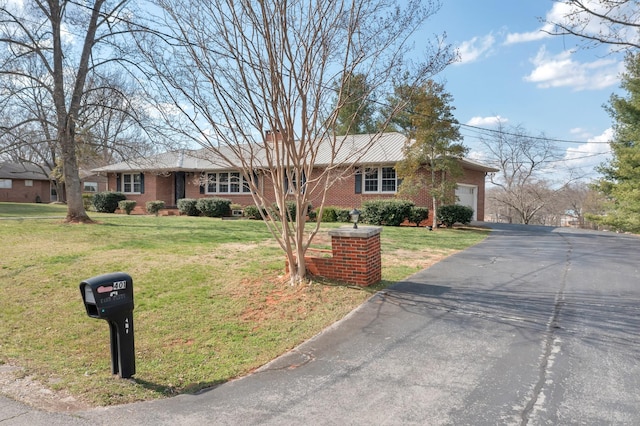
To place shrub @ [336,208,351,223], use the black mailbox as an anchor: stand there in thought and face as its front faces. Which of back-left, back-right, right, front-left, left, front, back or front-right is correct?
back

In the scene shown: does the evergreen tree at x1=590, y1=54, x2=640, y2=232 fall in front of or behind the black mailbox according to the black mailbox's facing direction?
behind

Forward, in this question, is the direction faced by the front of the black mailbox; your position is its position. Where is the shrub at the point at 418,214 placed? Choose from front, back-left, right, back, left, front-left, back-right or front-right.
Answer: back

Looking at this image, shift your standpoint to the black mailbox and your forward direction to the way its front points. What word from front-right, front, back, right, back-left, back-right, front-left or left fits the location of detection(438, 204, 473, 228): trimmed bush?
back

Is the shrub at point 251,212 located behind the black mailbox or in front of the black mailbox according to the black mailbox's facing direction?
behind

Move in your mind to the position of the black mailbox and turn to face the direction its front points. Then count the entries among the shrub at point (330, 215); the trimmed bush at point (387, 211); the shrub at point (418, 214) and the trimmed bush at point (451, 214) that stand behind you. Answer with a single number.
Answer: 4

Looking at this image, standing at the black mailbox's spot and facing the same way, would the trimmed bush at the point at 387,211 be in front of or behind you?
behind

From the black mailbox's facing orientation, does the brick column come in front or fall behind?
behind

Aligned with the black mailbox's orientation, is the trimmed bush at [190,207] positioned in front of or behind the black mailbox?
behind

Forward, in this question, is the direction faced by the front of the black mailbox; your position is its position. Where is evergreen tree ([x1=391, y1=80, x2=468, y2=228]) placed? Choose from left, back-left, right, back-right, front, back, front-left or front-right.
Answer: back

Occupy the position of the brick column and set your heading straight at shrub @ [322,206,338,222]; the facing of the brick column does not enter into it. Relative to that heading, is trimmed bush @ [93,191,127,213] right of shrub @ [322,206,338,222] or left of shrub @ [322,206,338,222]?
left

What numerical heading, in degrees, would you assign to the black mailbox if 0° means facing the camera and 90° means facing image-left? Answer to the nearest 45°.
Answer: approximately 45°

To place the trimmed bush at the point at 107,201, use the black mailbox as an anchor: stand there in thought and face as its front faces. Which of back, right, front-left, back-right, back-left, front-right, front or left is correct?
back-right
